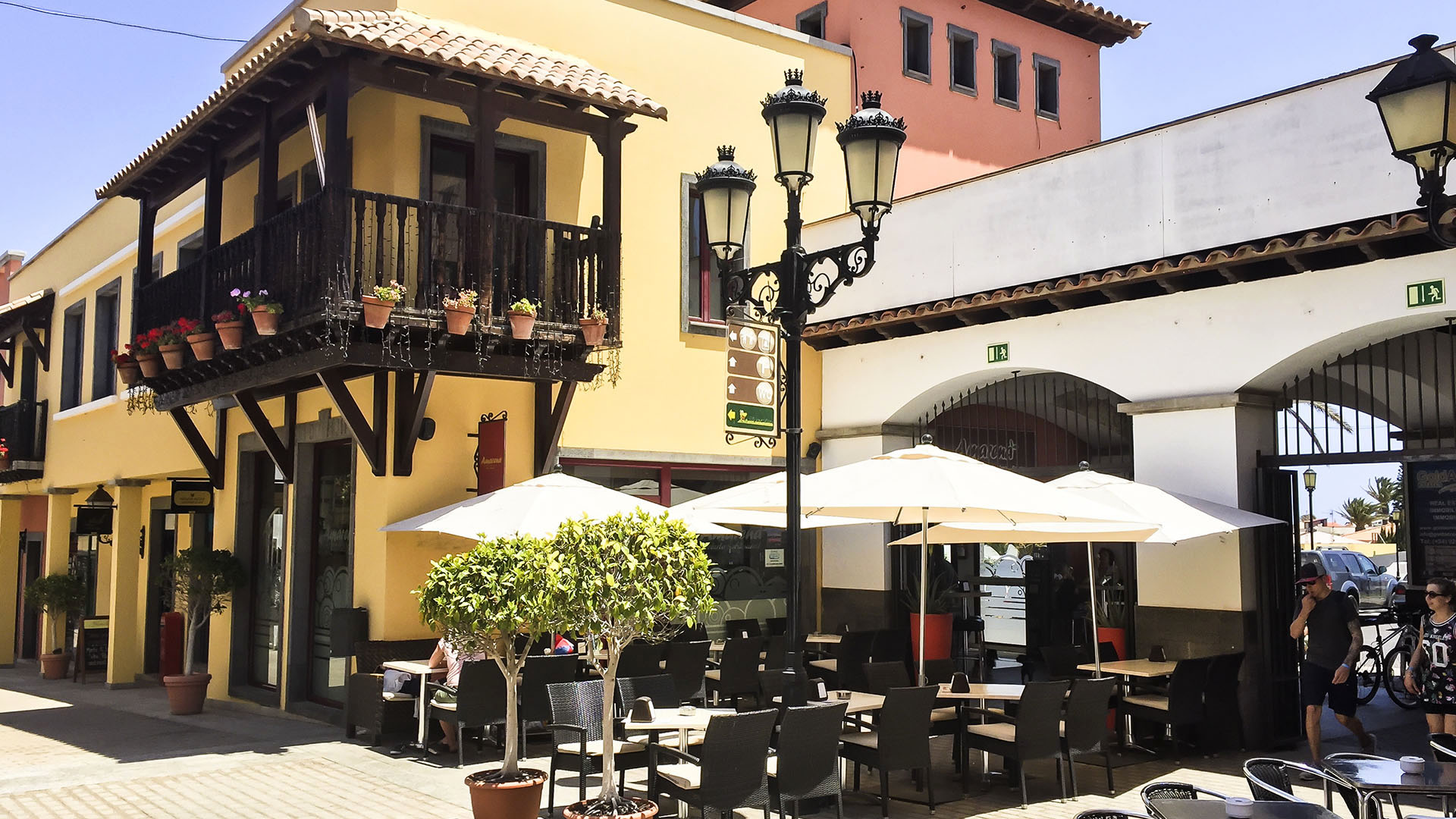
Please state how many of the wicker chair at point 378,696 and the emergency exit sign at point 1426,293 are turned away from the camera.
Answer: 0

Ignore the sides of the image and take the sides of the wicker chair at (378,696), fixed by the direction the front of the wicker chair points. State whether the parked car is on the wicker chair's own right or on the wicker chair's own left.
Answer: on the wicker chair's own left

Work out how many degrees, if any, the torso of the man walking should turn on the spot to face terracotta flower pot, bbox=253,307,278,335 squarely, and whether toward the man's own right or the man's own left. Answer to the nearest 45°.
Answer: approximately 45° to the man's own right

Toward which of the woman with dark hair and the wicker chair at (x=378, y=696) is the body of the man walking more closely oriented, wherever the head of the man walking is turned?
the wicker chair

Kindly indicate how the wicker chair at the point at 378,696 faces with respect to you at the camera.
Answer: facing the viewer and to the right of the viewer

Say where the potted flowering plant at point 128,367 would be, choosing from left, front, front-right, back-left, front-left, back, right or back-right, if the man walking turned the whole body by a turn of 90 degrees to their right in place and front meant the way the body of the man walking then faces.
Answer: front-left

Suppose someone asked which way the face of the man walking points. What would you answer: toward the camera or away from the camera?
toward the camera

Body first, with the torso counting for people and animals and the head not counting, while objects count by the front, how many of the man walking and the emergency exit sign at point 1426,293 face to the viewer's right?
0

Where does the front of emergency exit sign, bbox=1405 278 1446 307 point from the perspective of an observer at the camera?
facing the viewer

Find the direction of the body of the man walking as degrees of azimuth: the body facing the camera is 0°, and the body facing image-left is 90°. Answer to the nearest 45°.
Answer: approximately 45°

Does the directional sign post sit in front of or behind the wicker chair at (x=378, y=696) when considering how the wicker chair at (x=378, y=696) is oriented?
in front

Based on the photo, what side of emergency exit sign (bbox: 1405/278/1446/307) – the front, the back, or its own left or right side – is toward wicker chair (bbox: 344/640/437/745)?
right
